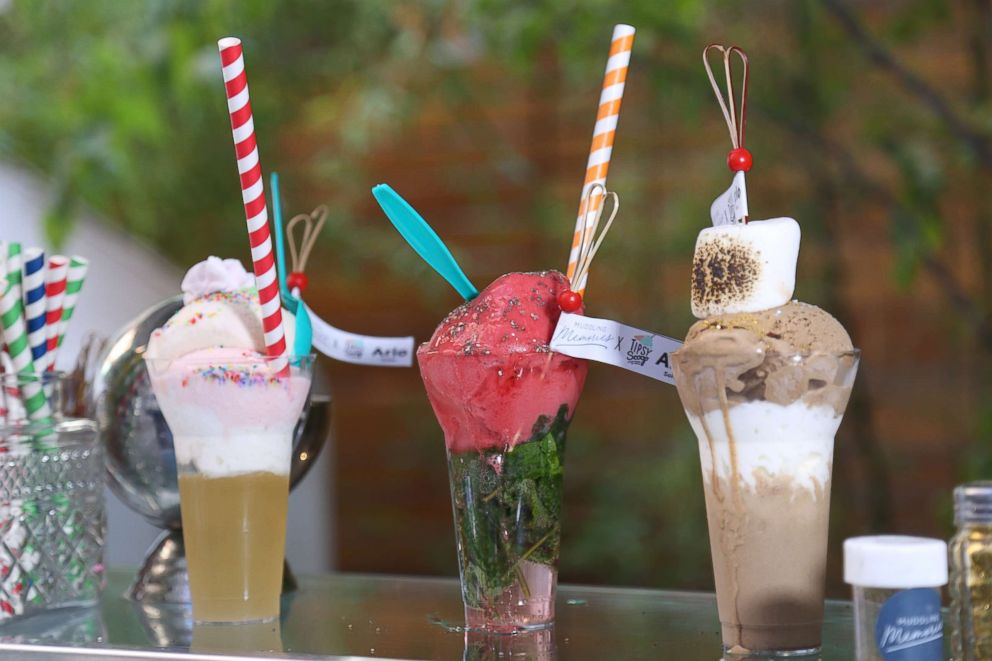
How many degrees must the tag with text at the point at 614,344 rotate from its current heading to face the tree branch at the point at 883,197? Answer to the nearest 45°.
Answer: approximately 180°

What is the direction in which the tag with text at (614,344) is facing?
toward the camera
